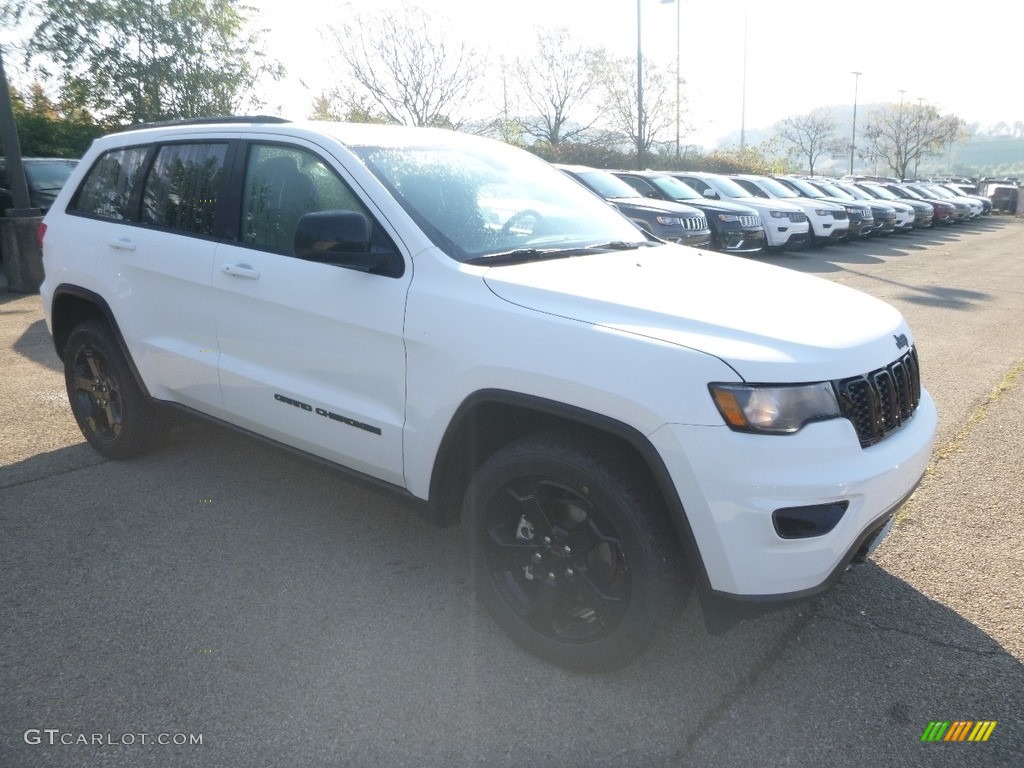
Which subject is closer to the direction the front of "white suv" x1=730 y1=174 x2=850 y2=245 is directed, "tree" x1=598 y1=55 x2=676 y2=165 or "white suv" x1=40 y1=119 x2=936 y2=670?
the white suv

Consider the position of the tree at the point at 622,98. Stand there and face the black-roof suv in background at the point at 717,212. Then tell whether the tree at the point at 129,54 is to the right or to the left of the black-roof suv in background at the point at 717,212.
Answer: right

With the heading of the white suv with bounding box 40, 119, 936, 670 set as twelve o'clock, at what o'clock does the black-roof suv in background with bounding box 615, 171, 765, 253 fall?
The black-roof suv in background is roughly at 8 o'clock from the white suv.

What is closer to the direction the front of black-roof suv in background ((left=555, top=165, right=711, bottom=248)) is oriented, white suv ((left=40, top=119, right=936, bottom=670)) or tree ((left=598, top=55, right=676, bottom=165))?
the white suv

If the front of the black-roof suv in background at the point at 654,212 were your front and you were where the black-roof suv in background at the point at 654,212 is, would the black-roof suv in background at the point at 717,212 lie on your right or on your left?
on your left

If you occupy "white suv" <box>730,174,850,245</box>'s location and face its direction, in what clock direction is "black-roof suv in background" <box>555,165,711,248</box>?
The black-roof suv in background is roughly at 2 o'clock from the white suv.

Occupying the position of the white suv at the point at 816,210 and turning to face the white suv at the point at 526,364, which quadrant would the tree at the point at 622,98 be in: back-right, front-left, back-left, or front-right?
back-right
